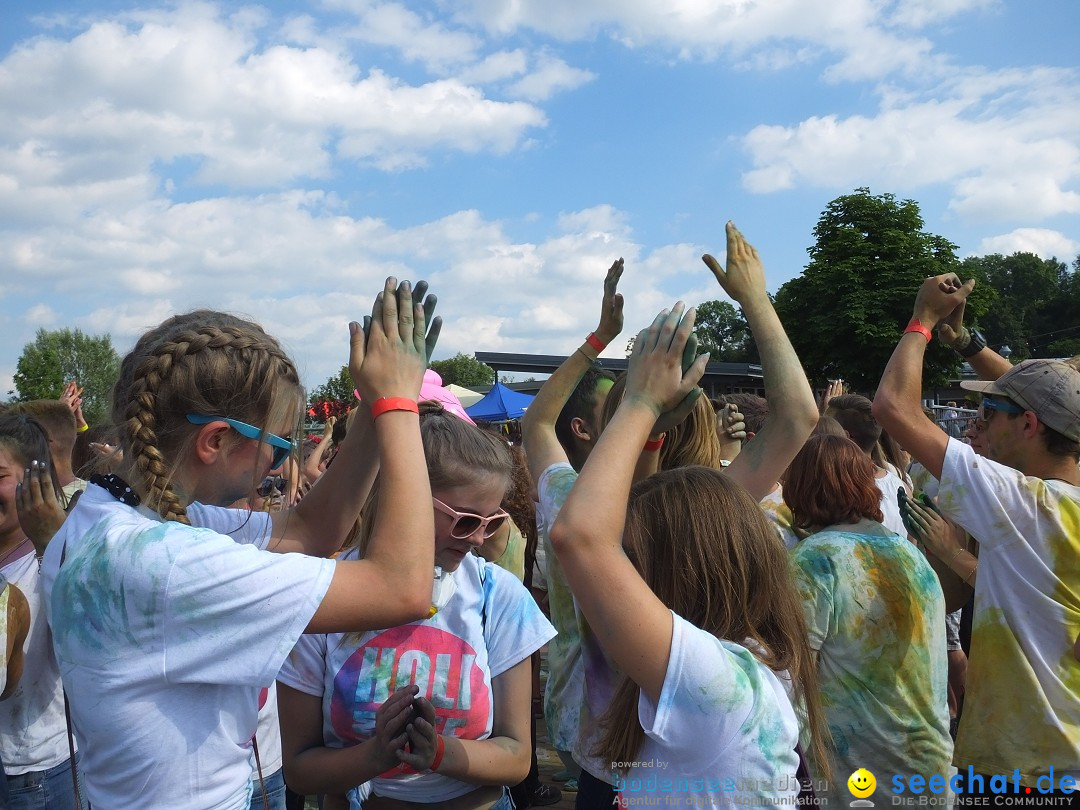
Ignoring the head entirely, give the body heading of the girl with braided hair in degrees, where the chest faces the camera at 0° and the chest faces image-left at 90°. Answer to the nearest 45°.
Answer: approximately 225°

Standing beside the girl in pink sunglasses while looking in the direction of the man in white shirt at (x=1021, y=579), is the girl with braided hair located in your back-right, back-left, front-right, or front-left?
back-right

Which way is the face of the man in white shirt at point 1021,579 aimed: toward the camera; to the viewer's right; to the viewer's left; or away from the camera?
to the viewer's left

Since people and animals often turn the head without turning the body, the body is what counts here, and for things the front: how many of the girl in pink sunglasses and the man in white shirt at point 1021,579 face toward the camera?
1

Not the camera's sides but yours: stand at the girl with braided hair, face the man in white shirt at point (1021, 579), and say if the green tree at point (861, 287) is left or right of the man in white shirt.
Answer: left

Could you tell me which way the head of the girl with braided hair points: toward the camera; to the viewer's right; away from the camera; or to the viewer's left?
to the viewer's right

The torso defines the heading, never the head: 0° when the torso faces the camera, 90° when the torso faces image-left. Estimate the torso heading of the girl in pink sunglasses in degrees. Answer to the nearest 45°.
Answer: approximately 0°

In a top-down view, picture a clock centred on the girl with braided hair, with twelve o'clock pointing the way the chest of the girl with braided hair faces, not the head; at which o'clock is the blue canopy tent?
The blue canopy tent is roughly at 11 o'clock from the girl with braided hair.

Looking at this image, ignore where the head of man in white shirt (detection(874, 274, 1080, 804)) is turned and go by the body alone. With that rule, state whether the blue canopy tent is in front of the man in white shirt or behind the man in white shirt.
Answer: in front

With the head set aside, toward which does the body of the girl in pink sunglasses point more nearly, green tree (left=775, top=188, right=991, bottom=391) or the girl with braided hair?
the girl with braided hair

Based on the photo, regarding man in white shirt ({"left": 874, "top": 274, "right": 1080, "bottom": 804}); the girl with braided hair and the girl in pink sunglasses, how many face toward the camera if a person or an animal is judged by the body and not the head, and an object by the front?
1

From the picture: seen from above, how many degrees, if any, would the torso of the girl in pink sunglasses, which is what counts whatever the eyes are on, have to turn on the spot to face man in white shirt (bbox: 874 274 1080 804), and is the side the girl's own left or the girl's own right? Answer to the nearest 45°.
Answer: approximately 90° to the girl's own left
